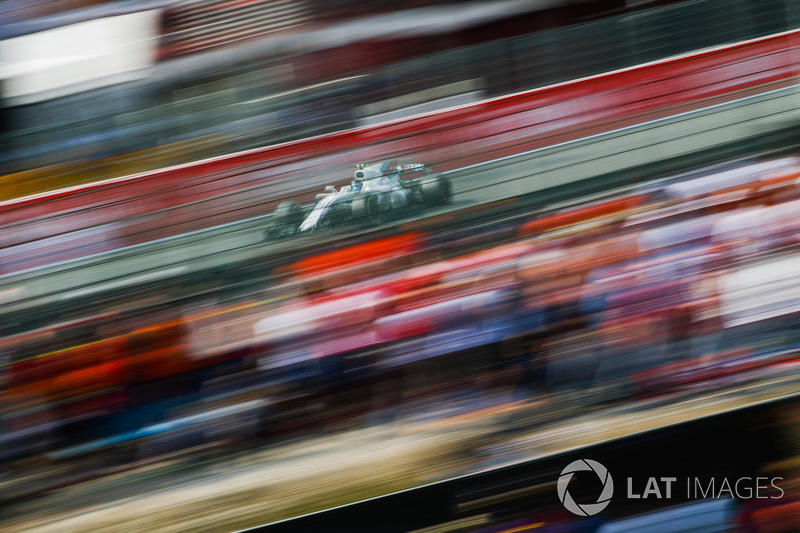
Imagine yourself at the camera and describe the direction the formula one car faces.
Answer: facing the viewer and to the left of the viewer
